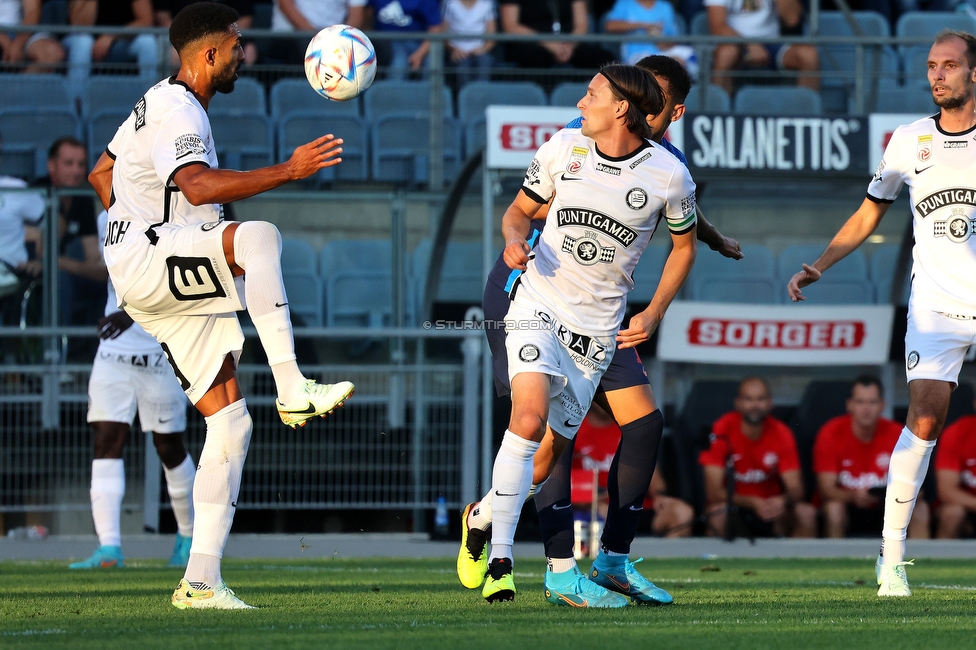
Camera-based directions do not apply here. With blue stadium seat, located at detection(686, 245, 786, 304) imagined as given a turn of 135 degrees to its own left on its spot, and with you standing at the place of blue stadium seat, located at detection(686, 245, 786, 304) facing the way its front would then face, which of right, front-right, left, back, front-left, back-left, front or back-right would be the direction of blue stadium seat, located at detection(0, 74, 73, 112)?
back-left

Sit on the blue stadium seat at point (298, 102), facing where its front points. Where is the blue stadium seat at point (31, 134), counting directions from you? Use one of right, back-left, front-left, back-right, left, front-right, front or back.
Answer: right

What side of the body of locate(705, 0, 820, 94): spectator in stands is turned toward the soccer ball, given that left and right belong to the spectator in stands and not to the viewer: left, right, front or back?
front

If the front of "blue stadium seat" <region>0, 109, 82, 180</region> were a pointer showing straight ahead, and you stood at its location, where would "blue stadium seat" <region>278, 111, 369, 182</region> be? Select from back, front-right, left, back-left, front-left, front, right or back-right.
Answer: left

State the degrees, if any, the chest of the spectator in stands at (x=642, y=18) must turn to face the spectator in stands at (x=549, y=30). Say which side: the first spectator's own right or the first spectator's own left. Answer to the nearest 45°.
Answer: approximately 90° to the first spectator's own right

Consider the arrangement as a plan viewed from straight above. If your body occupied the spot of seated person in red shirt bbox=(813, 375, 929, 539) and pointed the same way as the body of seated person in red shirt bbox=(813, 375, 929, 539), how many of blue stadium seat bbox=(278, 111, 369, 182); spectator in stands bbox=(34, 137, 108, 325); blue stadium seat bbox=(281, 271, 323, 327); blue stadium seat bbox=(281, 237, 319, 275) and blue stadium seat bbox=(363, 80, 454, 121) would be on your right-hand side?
5

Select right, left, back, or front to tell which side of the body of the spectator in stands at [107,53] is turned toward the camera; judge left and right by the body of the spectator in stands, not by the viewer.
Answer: front

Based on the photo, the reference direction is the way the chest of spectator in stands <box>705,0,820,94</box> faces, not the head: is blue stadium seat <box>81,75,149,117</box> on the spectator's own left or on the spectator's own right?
on the spectator's own right

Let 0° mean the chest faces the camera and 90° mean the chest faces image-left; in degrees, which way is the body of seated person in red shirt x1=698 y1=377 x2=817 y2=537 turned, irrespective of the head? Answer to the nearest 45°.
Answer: approximately 0°

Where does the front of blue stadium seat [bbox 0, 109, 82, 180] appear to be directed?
toward the camera

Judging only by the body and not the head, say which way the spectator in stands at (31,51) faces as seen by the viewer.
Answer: toward the camera

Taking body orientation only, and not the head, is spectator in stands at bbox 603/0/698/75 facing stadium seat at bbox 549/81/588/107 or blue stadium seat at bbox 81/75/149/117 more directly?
the stadium seat

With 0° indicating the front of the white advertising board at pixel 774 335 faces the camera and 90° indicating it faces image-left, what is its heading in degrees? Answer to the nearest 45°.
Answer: approximately 0°

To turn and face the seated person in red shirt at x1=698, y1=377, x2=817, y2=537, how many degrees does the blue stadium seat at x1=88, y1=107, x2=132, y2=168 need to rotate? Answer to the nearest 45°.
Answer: approximately 45° to its left
